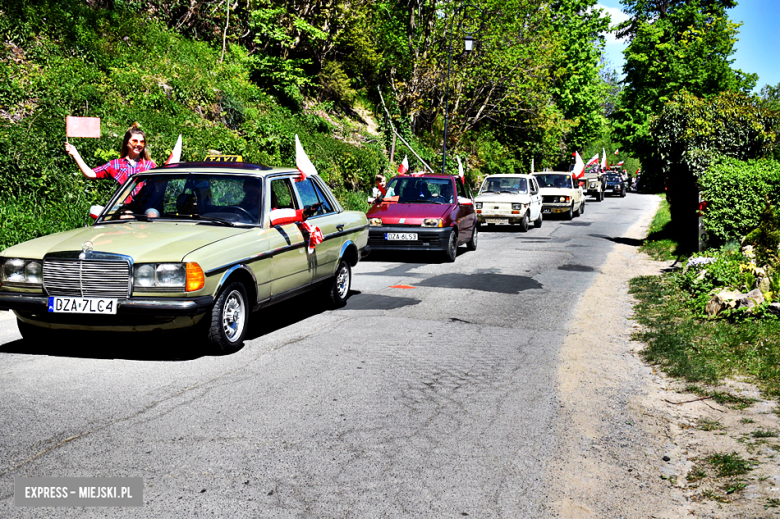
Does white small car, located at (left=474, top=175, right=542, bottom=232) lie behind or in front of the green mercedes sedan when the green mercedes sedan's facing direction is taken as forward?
behind

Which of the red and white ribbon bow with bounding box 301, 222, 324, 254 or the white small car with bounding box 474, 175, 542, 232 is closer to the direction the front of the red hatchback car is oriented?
the red and white ribbon bow

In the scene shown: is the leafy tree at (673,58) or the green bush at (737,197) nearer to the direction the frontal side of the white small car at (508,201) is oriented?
the green bush

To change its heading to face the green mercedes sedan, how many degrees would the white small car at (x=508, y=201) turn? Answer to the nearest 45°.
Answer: approximately 45° to its left

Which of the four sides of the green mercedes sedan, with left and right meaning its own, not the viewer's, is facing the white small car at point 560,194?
back

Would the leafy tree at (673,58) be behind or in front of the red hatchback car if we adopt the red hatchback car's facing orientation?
behind

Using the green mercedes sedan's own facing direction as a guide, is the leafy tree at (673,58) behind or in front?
behind

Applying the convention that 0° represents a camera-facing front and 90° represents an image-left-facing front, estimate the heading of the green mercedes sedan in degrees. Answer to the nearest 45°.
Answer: approximately 45°

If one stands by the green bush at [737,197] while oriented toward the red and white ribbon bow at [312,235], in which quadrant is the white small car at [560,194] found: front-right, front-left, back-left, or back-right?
back-right
